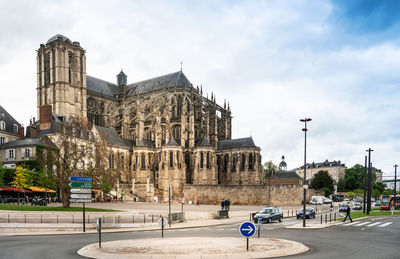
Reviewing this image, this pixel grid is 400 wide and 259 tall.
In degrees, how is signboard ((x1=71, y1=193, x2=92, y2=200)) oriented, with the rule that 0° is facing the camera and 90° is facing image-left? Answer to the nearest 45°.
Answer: approximately 0°
